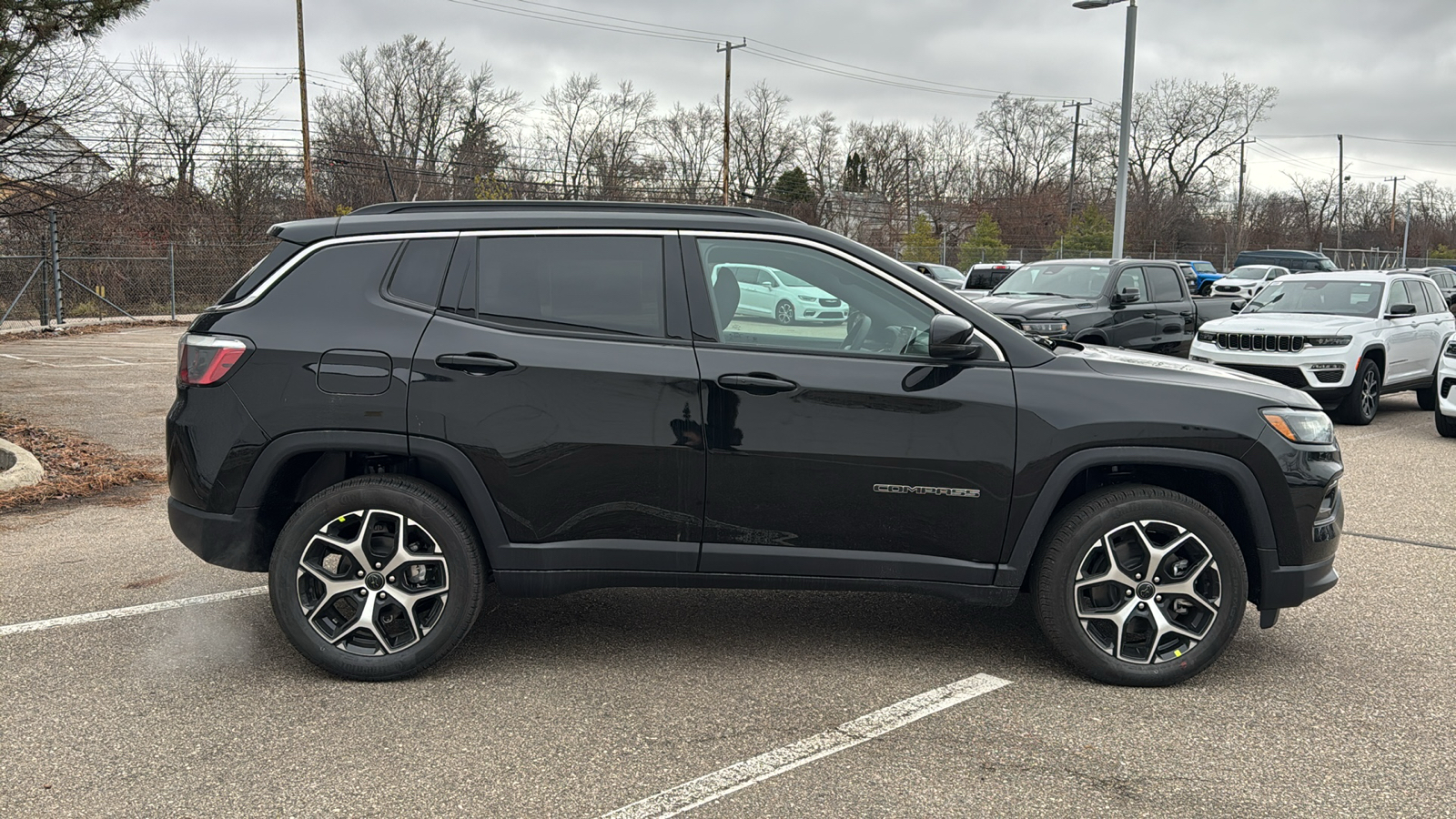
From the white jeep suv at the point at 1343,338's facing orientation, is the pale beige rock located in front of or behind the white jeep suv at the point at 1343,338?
in front

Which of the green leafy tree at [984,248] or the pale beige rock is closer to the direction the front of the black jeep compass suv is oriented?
the green leafy tree

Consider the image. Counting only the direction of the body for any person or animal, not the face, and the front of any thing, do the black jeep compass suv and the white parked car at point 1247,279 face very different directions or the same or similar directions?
very different directions

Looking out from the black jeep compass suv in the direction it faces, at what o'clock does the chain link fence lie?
The chain link fence is roughly at 8 o'clock from the black jeep compass suv.

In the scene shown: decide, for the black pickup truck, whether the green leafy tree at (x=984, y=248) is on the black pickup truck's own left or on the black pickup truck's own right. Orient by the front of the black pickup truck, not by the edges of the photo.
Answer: on the black pickup truck's own right

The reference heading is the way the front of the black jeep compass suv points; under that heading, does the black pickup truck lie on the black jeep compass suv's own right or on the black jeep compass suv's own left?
on the black jeep compass suv's own left

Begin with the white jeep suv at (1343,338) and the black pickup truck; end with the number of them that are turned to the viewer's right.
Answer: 0

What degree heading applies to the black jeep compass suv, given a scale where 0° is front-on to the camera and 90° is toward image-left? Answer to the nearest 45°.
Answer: approximately 270°

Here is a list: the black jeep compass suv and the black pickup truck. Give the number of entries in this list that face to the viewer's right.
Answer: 1

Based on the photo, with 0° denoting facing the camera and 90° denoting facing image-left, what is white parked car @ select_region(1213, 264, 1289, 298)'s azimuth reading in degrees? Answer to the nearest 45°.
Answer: approximately 45°
